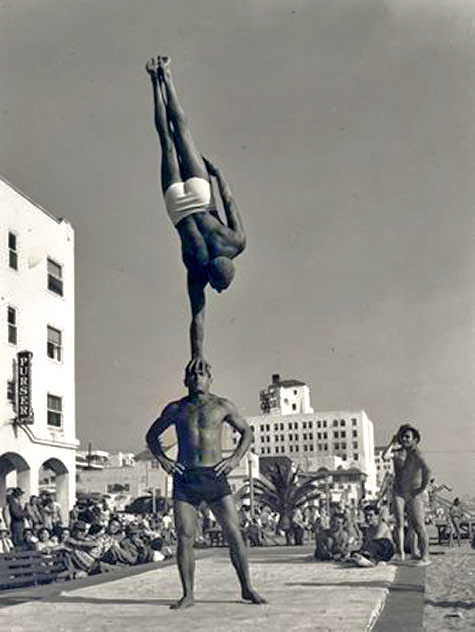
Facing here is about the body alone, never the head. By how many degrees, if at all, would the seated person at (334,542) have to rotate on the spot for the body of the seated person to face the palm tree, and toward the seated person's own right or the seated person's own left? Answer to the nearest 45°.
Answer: approximately 135° to the seated person's own right

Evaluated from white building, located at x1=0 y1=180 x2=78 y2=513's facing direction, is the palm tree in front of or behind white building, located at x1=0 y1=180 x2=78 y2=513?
in front

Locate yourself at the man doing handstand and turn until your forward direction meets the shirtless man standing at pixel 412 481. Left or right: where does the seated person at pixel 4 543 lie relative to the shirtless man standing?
left

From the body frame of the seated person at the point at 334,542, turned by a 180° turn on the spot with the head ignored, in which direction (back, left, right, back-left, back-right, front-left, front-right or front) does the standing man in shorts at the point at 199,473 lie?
back-right

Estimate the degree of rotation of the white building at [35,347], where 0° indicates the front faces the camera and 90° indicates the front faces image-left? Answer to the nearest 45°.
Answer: approximately 315°

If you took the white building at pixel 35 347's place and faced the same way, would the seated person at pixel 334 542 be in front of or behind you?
in front

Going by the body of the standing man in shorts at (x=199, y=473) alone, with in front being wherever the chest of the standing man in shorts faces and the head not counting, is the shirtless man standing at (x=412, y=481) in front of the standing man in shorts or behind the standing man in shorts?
behind

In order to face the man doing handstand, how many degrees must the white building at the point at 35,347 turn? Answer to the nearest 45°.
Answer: approximately 45° to its right

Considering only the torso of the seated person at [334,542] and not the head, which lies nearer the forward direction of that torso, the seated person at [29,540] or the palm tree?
the seated person

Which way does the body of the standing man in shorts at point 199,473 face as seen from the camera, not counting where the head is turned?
toward the camera

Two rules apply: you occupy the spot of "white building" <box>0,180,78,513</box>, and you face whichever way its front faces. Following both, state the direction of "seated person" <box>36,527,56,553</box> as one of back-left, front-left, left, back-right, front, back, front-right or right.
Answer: front-right

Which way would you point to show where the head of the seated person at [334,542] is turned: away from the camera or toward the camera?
toward the camera

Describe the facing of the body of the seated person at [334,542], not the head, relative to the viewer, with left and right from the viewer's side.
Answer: facing the viewer and to the left of the viewer

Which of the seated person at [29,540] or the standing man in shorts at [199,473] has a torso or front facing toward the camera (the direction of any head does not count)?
the standing man in shorts

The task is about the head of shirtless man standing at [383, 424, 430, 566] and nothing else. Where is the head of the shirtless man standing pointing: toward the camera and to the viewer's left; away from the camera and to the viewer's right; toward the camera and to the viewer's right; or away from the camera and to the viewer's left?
toward the camera and to the viewer's left
